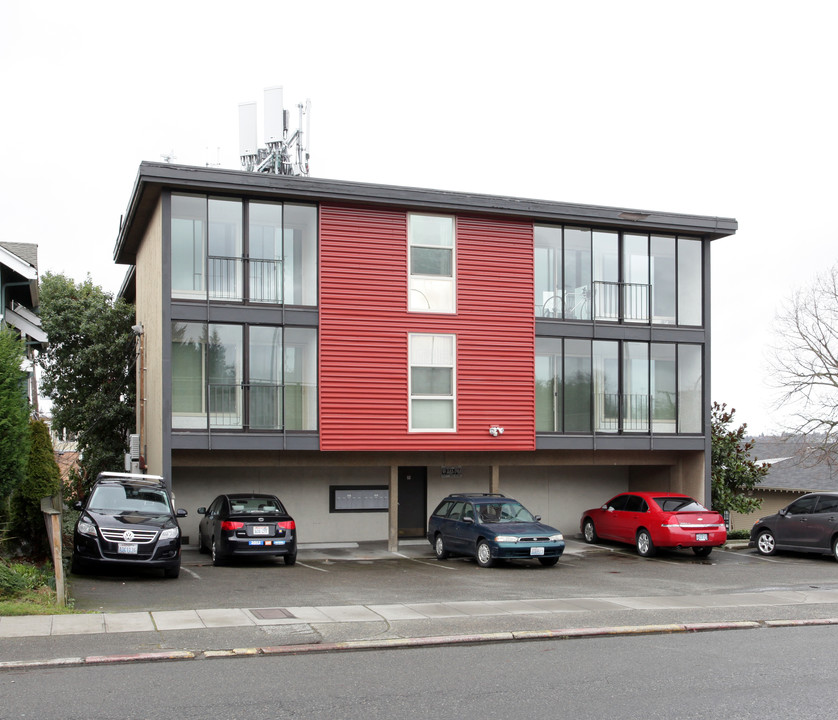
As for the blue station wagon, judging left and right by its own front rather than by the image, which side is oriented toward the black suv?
right

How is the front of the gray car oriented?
to the viewer's left

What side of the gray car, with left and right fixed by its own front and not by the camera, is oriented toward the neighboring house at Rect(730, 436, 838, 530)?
right

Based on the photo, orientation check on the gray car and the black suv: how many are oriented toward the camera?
1

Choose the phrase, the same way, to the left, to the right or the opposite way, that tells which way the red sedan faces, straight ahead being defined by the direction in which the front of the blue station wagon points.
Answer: the opposite way

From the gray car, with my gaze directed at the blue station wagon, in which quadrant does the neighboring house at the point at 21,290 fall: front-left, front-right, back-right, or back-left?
front-right

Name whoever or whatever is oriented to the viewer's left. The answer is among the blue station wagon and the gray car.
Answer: the gray car

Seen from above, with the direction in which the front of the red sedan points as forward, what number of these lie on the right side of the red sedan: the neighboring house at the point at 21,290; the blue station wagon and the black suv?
0

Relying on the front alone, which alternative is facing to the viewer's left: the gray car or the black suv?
the gray car

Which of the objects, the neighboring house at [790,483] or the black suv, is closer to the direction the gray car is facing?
the black suv

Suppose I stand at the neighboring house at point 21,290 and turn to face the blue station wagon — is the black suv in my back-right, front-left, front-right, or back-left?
front-right

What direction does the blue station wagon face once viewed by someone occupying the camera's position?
facing the viewer and to the right of the viewer

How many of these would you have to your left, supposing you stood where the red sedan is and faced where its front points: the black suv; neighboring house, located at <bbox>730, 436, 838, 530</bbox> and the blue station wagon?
2

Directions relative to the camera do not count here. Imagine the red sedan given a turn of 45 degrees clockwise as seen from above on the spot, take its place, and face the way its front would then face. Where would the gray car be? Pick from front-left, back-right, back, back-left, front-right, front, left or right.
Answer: right

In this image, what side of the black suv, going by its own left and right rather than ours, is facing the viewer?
front
